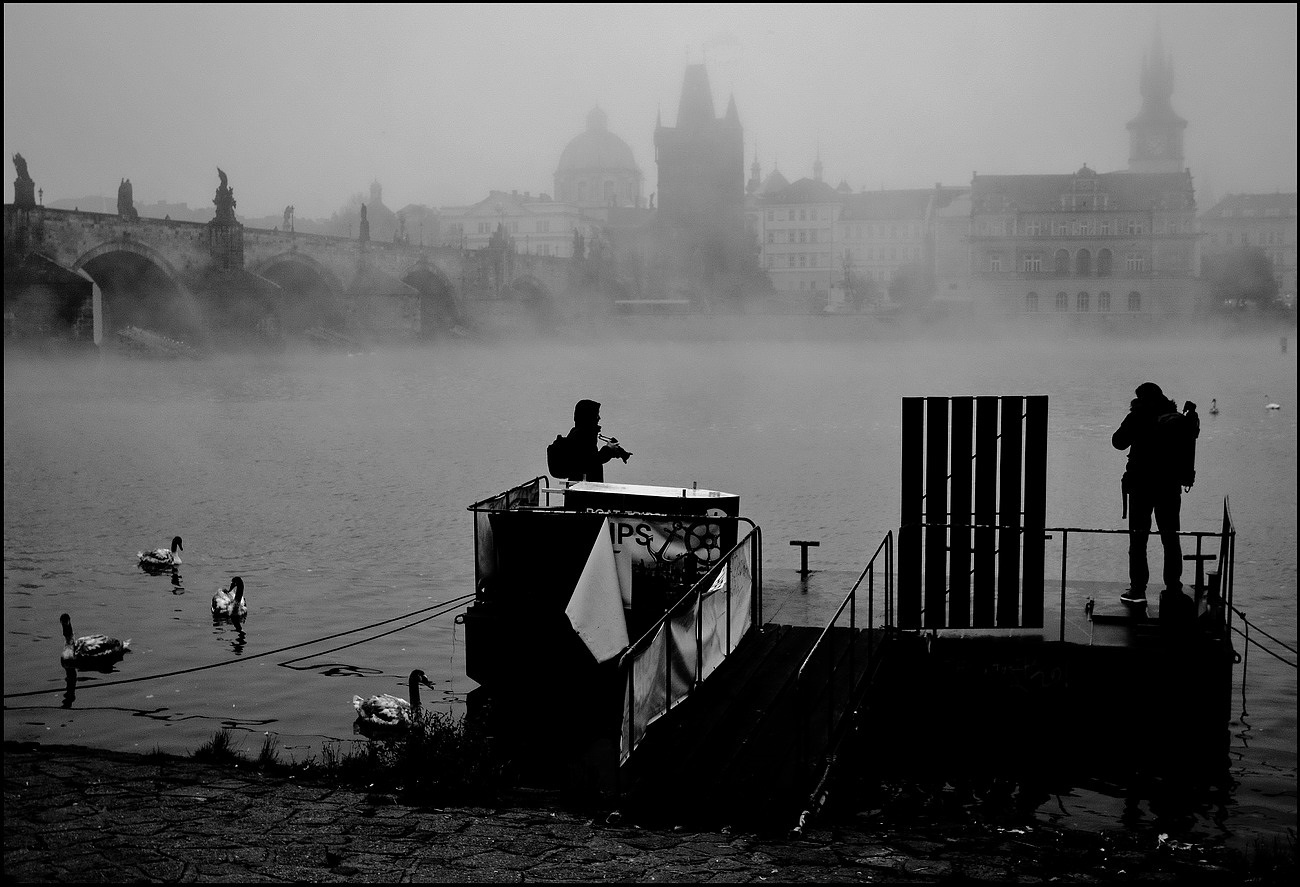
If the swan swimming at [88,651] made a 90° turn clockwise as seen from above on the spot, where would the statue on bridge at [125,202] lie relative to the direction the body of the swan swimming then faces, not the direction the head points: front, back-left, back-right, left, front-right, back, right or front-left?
front

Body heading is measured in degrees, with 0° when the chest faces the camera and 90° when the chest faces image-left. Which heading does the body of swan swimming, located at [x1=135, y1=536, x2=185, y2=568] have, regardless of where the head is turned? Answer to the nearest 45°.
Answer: approximately 270°

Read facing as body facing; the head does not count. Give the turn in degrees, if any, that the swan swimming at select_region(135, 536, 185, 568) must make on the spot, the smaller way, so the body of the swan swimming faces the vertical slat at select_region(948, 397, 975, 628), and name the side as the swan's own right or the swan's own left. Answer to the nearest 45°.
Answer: approximately 45° to the swan's own right

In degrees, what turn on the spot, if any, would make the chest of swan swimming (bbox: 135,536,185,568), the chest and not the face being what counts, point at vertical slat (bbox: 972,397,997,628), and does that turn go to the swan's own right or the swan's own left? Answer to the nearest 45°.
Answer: approximately 45° to the swan's own right

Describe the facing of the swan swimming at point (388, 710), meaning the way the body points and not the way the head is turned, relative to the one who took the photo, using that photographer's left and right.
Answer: facing to the right of the viewer

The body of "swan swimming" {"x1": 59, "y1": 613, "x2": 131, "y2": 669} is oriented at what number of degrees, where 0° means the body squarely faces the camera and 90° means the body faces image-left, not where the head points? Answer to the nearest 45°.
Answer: approximately 90°

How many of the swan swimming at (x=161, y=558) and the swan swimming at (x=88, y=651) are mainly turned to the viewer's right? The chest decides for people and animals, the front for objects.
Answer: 1

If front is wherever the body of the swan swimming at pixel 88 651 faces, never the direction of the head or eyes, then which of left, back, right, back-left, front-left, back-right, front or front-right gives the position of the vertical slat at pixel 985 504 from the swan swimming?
back-left

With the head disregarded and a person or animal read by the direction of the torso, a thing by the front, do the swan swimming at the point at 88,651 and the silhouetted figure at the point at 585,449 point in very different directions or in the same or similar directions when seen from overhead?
very different directions

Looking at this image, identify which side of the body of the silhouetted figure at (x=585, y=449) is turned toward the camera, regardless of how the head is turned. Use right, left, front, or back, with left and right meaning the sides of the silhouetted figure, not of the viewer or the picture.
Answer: right

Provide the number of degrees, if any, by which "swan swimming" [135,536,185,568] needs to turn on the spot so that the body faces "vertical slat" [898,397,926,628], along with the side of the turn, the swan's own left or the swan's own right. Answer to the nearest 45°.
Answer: approximately 45° to the swan's own right

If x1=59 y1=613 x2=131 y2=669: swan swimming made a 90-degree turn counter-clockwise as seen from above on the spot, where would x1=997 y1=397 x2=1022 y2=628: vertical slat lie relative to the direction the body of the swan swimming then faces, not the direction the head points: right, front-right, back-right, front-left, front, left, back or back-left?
front-left

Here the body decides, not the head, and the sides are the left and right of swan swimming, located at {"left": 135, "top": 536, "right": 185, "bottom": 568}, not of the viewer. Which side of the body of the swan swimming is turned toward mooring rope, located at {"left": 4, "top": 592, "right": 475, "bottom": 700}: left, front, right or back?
right
